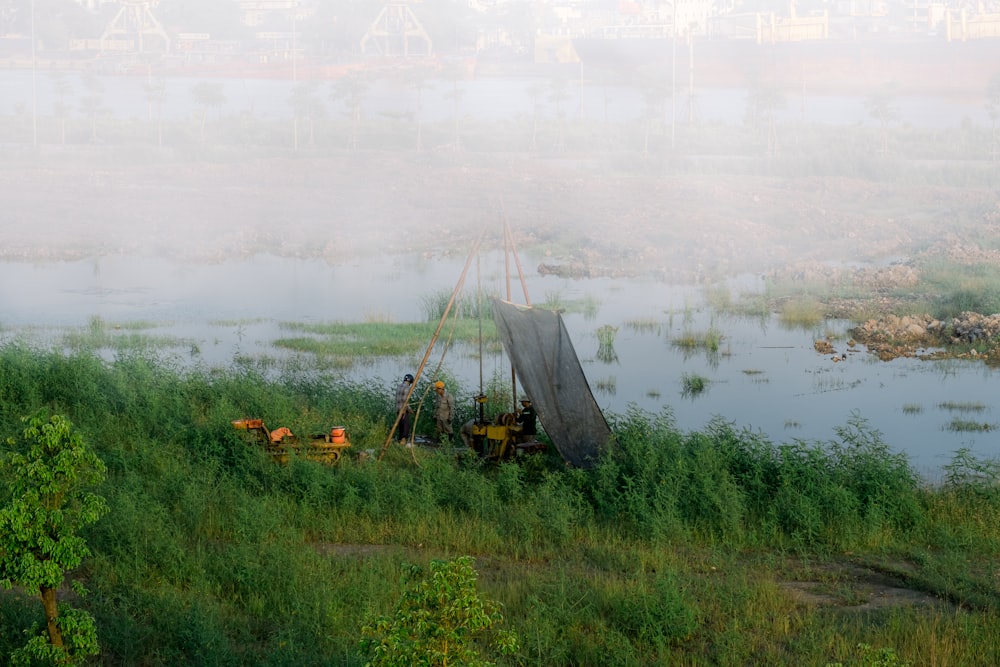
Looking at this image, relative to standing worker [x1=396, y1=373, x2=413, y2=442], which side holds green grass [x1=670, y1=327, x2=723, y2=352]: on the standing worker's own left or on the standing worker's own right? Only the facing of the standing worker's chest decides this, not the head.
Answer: on the standing worker's own left
